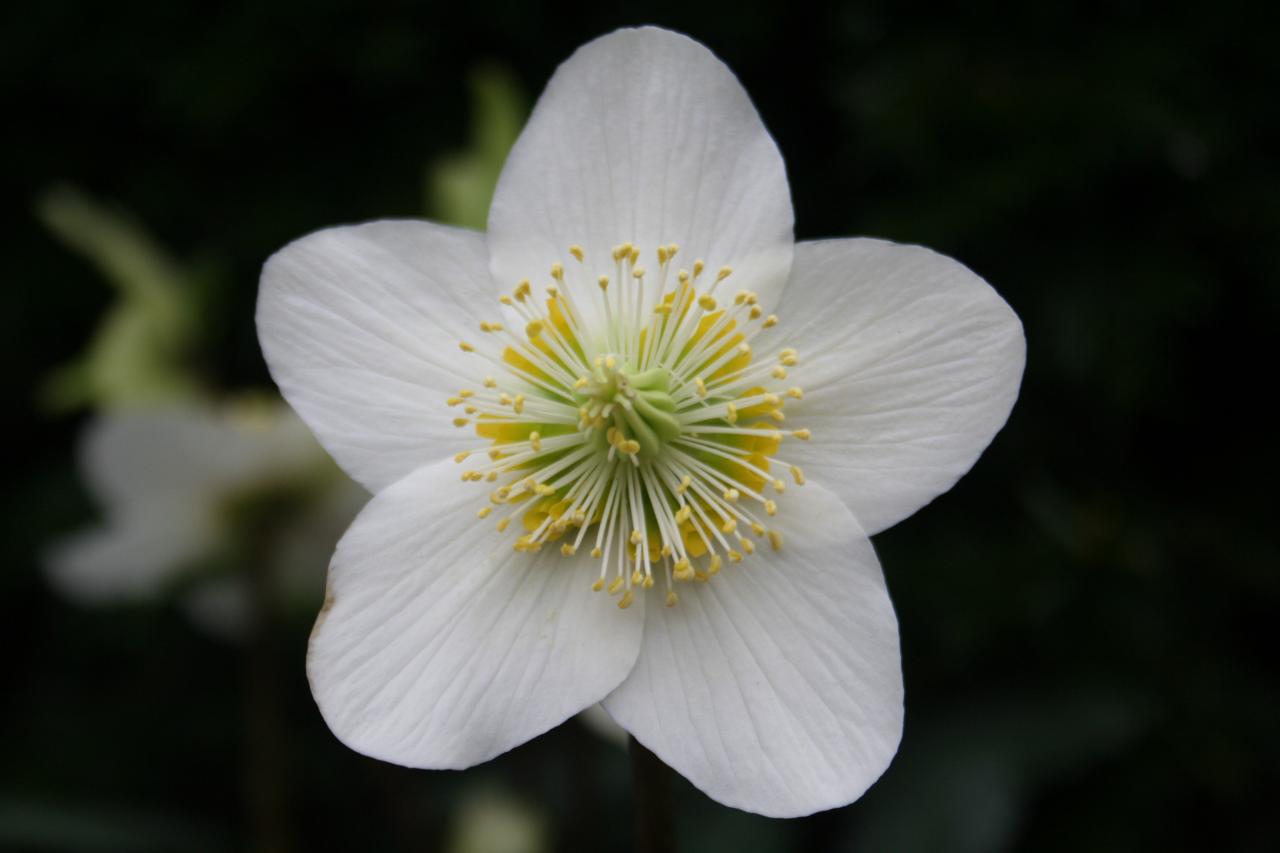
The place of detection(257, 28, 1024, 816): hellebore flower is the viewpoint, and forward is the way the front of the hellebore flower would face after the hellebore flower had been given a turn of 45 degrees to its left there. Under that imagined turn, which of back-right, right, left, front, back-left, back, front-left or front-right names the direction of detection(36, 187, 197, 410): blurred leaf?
back

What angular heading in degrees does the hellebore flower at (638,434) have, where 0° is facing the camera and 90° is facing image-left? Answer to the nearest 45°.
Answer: approximately 0°

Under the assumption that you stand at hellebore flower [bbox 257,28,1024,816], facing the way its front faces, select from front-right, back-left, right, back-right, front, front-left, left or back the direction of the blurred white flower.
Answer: back-right
